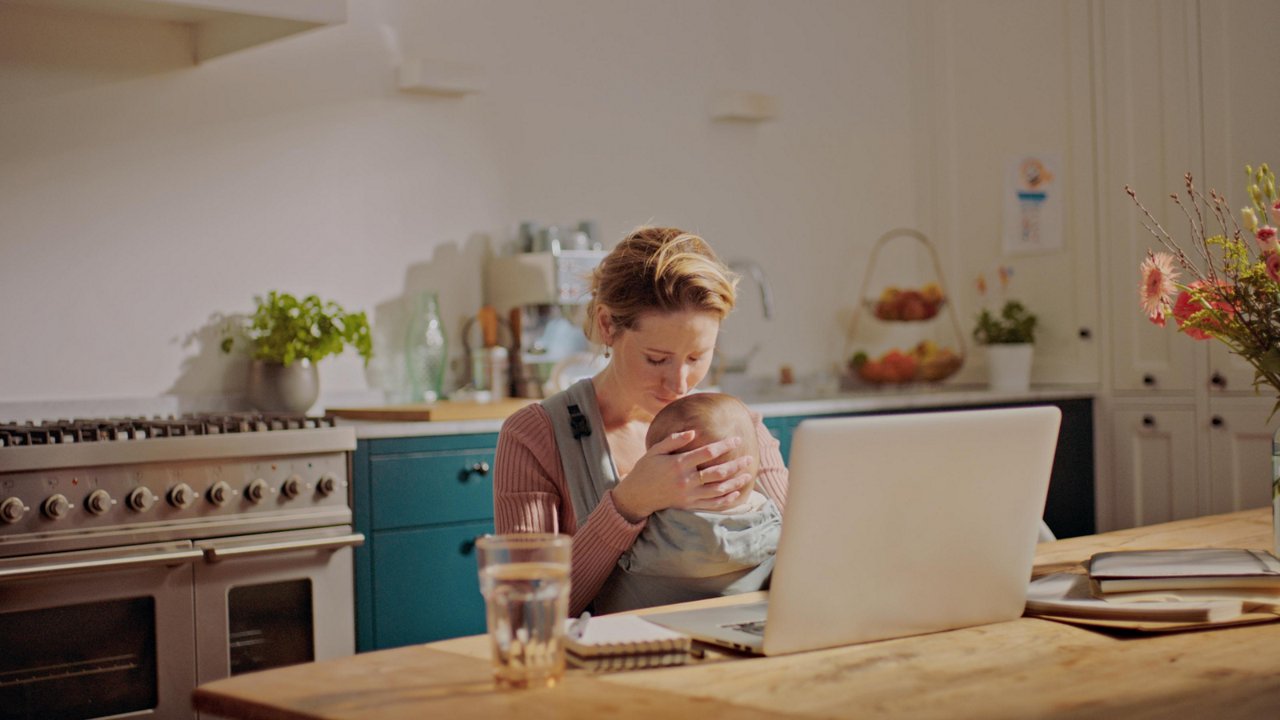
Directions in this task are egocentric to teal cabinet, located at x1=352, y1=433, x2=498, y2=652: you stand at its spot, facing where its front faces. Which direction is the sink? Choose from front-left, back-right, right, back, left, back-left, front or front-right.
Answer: left

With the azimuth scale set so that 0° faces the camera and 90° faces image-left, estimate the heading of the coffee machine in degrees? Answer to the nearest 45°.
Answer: approximately 315°

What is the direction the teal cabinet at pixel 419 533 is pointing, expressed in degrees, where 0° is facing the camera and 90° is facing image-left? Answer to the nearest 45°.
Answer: approximately 315°

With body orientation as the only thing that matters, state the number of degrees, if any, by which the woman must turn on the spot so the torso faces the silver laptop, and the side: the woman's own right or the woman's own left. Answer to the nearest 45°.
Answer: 0° — they already face it

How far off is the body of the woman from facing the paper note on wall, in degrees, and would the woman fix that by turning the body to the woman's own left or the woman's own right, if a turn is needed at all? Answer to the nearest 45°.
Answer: approximately 90° to the woman's own left

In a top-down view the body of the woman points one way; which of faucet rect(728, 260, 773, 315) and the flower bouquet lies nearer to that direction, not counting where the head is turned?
the flower bouquet

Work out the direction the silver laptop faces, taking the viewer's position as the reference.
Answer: facing away from the viewer and to the left of the viewer

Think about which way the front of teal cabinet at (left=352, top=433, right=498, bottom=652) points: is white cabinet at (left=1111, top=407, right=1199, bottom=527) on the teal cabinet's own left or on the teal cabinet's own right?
on the teal cabinet's own left

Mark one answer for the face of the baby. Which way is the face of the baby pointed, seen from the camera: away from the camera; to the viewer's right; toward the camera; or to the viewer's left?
away from the camera

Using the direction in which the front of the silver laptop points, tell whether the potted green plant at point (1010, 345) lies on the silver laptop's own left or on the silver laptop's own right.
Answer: on the silver laptop's own right
